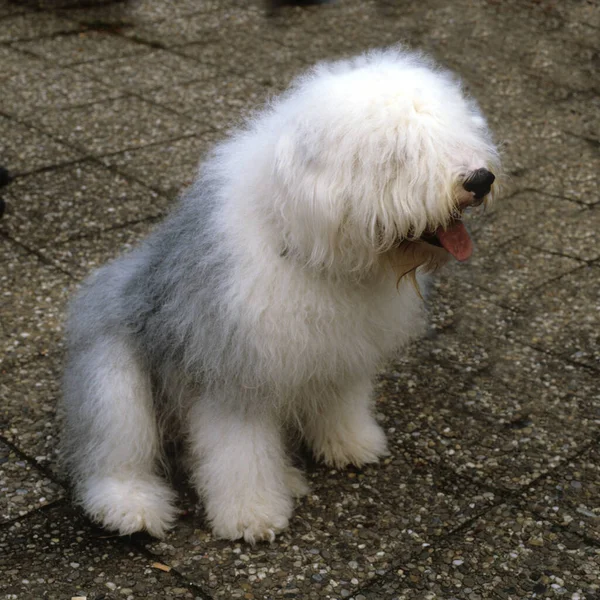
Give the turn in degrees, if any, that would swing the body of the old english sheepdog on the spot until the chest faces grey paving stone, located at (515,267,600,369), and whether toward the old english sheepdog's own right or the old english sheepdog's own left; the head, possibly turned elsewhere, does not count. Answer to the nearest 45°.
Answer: approximately 90° to the old english sheepdog's own left

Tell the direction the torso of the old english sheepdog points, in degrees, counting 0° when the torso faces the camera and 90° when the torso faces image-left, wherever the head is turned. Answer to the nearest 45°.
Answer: approximately 315°

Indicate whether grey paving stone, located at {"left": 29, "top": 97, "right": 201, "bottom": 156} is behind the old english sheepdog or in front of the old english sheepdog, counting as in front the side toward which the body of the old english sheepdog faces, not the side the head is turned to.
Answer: behind

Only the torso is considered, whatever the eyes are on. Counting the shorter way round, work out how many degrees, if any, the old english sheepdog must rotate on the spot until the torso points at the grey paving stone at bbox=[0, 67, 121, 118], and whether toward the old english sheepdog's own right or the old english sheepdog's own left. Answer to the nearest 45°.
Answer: approximately 135° to the old english sheepdog's own left

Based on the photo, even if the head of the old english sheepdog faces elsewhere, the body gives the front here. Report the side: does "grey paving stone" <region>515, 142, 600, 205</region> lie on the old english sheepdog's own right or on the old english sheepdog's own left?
on the old english sheepdog's own left

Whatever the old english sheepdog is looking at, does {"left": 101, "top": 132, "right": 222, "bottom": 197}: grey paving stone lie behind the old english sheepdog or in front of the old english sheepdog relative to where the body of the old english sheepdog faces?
behind

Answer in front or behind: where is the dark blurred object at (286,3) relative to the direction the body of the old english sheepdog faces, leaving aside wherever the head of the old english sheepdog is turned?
behind
